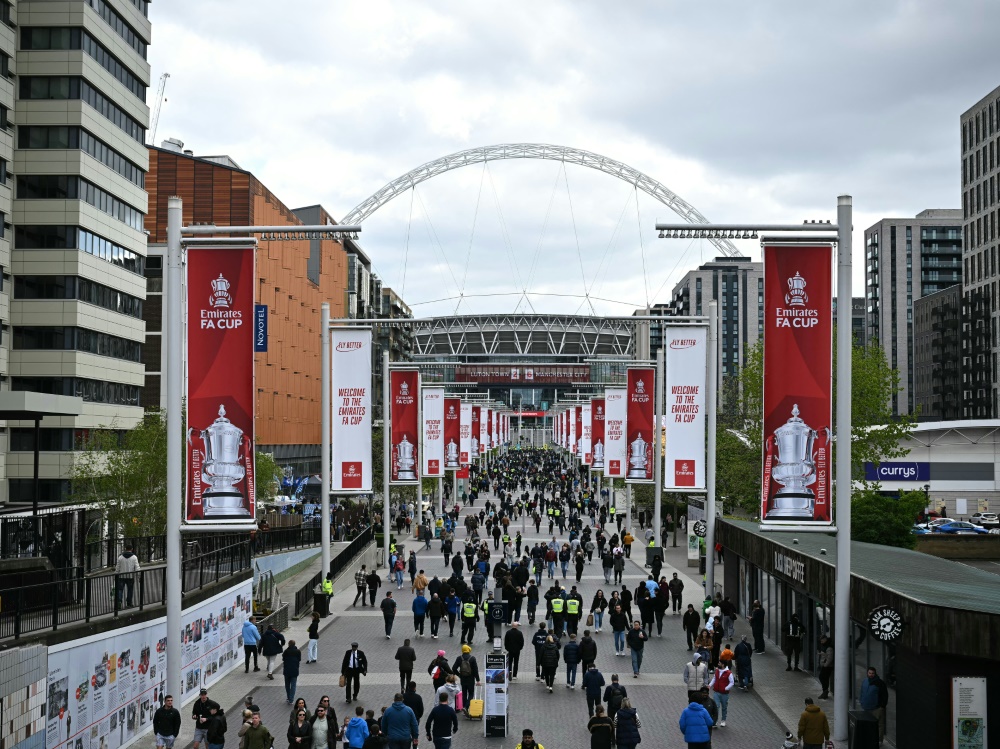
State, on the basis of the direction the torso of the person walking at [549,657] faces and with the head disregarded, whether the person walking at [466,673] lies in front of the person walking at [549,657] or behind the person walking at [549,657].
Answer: behind

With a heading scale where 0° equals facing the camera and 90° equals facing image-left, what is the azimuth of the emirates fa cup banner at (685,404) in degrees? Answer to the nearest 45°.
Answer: approximately 0°

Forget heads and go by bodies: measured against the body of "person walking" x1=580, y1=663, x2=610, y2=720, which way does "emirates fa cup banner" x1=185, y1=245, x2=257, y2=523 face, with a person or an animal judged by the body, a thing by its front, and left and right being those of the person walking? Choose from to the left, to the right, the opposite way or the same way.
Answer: the opposite way

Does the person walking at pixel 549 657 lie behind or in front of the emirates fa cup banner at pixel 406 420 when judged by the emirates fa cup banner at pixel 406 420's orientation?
in front

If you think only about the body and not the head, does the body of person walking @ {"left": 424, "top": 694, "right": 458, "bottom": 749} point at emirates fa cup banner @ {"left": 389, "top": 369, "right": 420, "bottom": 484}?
yes

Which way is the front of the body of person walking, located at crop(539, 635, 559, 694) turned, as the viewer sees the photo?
away from the camera

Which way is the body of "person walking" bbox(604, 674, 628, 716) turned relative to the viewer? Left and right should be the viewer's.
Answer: facing away from the viewer

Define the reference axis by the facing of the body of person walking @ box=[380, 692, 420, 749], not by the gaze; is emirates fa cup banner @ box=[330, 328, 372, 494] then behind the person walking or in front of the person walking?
in front

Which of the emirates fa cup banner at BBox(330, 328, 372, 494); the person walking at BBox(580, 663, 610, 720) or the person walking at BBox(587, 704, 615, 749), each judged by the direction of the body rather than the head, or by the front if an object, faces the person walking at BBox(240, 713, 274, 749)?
the emirates fa cup banner

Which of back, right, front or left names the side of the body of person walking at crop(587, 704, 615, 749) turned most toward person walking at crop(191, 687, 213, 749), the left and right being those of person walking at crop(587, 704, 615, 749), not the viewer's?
left

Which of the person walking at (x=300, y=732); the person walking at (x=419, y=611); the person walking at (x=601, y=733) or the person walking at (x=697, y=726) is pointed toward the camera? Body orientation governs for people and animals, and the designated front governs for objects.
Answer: the person walking at (x=300, y=732)

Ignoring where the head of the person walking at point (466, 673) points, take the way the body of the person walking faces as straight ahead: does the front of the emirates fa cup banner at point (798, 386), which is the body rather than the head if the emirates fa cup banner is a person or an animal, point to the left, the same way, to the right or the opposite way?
the opposite way

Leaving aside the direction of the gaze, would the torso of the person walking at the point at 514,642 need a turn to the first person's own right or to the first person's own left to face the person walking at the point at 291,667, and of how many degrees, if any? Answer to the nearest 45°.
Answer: approximately 135° to the first person's own left

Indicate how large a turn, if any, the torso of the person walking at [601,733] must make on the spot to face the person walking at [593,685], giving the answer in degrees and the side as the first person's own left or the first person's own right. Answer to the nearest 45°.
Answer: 0° — they already face them
